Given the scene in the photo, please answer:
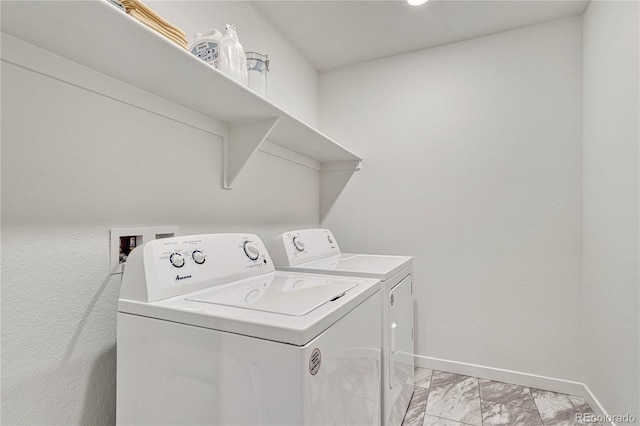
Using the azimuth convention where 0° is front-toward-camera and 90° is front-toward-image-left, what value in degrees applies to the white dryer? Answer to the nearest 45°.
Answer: approximately 315°

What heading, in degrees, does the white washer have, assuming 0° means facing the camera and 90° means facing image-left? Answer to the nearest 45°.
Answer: approximately 315°

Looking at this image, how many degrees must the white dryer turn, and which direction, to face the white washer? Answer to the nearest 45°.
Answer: approximately 90° to its right

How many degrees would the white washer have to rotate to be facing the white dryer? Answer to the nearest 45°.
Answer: approximately 90° to its left

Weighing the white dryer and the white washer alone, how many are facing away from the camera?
0

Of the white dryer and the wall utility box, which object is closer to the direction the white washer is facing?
the white dryer
